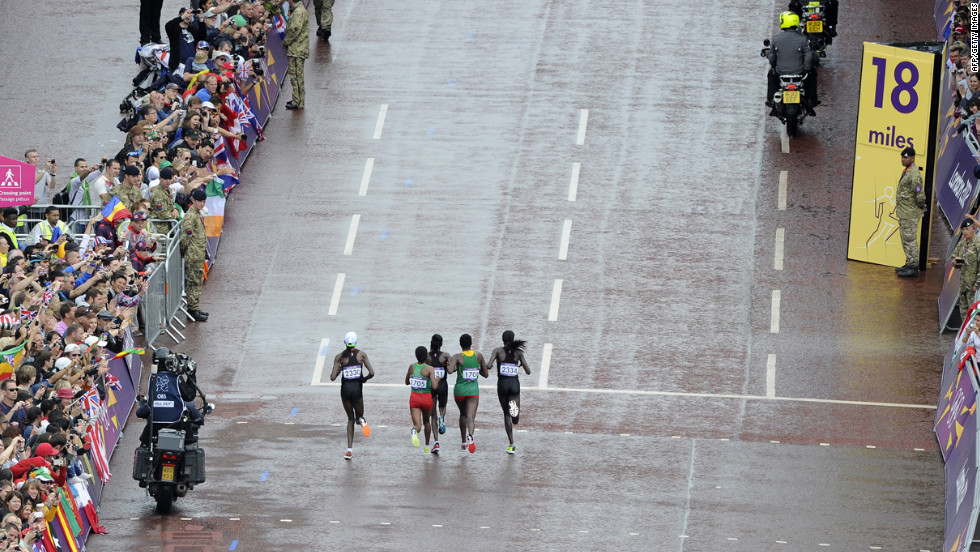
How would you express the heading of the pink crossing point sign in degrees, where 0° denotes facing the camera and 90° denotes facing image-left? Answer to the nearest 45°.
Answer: approximately 0°

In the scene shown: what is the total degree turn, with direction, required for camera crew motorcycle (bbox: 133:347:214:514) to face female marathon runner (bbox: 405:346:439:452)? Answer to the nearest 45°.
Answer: approximately 90° to its right

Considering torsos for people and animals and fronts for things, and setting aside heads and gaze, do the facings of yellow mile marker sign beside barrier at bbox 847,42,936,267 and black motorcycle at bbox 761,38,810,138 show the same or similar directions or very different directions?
very different directions

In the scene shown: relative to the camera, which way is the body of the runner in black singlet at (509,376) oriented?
away from the camera

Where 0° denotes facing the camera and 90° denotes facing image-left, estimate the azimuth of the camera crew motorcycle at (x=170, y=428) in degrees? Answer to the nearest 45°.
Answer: approximately 180°

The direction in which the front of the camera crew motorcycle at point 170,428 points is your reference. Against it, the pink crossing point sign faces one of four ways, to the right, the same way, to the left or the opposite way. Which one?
the opposite way

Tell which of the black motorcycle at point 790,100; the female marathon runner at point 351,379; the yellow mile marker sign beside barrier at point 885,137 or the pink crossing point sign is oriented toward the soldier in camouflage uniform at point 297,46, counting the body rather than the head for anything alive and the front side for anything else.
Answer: the female marathon runner

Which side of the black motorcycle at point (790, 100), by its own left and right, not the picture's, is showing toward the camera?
back

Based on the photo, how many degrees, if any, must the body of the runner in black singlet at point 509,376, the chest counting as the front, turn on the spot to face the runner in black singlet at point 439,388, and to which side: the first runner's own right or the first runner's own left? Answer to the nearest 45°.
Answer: approximately 90° to the first runner's own left

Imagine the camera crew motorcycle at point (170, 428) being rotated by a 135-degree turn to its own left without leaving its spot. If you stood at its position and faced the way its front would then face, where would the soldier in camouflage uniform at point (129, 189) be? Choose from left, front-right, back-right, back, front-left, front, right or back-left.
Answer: back-right

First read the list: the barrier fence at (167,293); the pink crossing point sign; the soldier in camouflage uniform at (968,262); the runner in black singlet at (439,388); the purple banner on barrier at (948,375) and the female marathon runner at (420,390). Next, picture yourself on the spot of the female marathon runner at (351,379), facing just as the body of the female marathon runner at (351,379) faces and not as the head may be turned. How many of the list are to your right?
4

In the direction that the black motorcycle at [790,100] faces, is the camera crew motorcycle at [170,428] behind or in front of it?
behind

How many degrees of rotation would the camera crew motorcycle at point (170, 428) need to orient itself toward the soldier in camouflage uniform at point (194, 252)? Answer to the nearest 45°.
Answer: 0° — it already faces them

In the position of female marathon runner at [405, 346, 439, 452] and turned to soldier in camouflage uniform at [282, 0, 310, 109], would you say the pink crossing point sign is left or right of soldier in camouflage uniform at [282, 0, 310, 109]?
left

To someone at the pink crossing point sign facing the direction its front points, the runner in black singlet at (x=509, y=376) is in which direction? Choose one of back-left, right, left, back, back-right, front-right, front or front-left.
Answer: front-left

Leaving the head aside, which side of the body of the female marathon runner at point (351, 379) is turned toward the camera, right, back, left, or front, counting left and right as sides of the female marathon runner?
back
